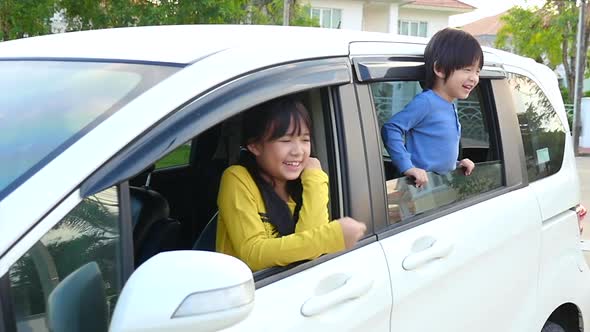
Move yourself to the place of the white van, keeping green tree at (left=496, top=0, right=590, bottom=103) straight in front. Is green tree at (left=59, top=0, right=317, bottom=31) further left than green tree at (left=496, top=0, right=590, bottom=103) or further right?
left

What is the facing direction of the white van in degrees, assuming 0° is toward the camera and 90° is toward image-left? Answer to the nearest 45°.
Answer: approximately 45°

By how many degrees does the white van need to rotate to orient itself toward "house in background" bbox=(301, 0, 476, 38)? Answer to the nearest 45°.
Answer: approximately 135° to its right

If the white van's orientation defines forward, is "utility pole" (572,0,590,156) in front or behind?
behind

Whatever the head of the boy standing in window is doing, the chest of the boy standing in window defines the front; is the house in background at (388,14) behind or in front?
behind
